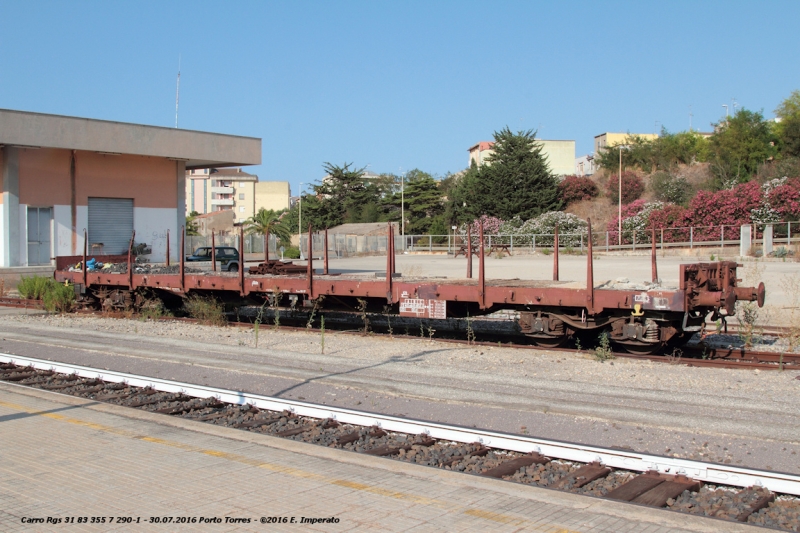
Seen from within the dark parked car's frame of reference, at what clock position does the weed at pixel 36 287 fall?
The weed is roughly at 10 o'clock from the dark parked car.

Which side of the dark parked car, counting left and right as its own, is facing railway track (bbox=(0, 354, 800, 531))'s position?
left

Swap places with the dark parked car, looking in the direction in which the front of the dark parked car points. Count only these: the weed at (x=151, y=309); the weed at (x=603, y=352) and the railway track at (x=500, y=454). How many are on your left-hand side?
3

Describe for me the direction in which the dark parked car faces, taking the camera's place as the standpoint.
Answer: facing to the left of the viewer

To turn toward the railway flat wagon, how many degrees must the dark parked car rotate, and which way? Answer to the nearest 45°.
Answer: approximately 90° to its left

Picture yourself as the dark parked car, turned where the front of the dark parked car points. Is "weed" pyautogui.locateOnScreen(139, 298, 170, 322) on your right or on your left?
on your left

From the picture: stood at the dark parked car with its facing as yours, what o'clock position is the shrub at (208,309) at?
The shrub is roughly at 9 o'clock from the dark parked car.
